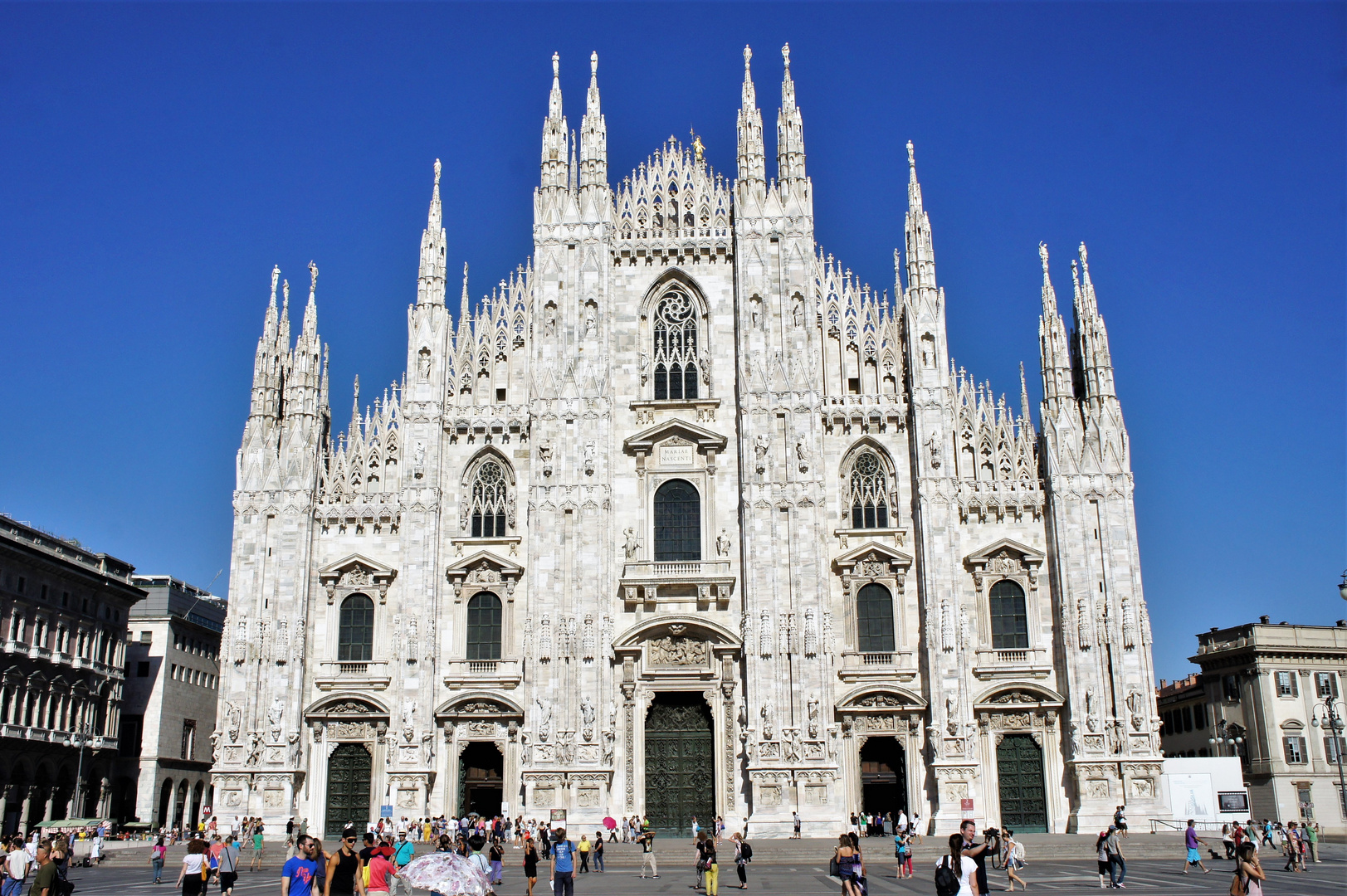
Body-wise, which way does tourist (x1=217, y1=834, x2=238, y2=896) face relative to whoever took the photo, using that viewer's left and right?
facing away from the viewer

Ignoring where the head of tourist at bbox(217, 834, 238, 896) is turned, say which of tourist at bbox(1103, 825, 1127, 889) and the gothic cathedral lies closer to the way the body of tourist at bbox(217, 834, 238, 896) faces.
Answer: the gothic cathedral

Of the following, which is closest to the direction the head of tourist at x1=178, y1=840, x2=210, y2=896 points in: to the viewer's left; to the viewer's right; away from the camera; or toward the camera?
away from the camera

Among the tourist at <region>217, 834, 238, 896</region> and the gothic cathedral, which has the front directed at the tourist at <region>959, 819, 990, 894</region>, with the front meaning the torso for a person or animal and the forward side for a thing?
the gothic cathedral

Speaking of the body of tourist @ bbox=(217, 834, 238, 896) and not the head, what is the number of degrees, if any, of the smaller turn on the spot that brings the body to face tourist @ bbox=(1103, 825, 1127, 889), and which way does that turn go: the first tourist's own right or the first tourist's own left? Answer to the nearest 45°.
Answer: approximately 90° to the first tourist's own right

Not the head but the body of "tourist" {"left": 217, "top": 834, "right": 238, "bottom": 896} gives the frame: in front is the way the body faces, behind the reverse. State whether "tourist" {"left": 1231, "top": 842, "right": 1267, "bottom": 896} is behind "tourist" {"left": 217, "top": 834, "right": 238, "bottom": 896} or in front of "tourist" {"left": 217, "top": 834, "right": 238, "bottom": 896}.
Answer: behind

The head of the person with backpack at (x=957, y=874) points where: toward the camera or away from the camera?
away from the camera

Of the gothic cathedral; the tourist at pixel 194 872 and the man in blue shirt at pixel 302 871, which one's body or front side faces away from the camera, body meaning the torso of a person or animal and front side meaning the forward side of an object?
the tourist

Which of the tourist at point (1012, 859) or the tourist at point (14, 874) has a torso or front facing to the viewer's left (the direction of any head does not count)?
the tourist at point (1012, 859)
